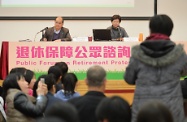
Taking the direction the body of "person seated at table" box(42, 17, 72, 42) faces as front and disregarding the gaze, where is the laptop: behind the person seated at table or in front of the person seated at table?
in front

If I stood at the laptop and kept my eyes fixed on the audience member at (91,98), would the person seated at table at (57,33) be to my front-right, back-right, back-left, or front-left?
back-right

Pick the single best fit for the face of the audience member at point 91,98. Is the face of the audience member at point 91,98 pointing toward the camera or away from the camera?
away from the camera

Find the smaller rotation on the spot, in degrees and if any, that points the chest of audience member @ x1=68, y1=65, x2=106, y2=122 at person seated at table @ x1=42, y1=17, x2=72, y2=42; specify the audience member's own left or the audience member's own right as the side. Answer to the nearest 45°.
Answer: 0° — they already face them

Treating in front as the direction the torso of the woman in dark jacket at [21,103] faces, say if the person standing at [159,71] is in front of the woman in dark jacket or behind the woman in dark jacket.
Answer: in front

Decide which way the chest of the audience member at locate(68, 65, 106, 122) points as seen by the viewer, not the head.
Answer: away from the camera

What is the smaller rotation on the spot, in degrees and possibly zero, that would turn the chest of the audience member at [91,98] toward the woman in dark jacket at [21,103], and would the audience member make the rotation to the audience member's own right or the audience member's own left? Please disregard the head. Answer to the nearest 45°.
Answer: approximately 45° to the audience member's own left

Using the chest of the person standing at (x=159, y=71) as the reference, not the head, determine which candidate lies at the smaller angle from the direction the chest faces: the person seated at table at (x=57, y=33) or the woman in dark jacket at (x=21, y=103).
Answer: the person seated at table

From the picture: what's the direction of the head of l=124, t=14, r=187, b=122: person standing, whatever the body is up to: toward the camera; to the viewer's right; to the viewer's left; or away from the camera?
away from the camera

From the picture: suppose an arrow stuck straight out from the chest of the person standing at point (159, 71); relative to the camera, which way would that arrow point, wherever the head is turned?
away from the camera

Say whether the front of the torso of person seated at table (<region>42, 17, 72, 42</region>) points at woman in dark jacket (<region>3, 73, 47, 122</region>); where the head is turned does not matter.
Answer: yes
